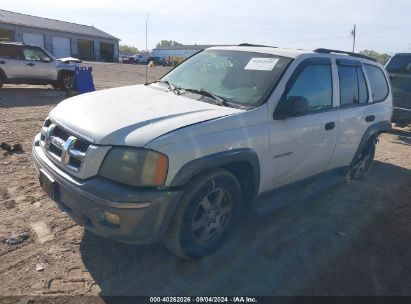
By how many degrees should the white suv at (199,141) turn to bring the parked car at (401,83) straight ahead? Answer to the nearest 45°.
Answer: approximately 180°

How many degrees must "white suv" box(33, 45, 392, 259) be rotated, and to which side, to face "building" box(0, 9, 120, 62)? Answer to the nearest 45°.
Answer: approximately 90° to its right

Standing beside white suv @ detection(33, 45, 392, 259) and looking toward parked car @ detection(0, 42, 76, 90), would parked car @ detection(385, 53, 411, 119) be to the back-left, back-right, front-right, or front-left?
front-right

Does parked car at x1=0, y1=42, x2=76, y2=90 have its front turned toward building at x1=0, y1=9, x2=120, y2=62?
no

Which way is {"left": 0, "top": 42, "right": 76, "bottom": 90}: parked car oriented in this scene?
to the viewer's right

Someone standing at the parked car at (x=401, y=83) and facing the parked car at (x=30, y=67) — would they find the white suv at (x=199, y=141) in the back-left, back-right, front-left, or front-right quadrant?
front-left

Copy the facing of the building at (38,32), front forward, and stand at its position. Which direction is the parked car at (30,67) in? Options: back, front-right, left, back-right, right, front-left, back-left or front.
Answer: front-right

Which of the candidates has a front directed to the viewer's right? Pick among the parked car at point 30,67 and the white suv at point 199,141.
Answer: the parked car

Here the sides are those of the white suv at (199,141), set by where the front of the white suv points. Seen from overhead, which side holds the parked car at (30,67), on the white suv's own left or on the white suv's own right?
on the white suv's own right

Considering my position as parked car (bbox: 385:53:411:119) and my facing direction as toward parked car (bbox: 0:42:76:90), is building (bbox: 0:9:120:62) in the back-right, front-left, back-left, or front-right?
front-right

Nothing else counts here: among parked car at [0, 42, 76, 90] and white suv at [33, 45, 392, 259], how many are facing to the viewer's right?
1

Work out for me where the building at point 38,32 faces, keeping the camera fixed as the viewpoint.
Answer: facing the viewer and to the right of the viewer

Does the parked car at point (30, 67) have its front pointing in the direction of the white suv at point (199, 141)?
no

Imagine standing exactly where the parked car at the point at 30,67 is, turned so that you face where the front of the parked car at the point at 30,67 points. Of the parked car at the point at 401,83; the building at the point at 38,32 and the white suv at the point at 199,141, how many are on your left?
1
